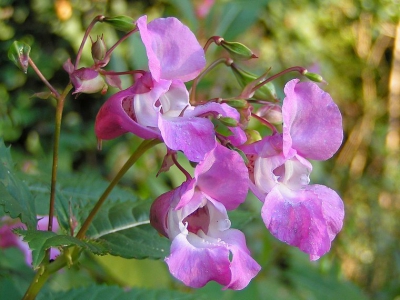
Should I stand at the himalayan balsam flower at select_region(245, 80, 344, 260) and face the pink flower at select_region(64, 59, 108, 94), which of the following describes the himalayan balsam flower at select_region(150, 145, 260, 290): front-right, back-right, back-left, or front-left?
front-left

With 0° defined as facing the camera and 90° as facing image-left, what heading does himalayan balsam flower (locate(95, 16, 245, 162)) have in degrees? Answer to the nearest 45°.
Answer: approximately 315°

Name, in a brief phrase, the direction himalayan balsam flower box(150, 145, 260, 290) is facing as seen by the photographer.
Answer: facing the viewer and to the right of the viewer

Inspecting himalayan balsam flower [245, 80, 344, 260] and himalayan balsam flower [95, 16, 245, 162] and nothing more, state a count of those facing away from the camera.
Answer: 0

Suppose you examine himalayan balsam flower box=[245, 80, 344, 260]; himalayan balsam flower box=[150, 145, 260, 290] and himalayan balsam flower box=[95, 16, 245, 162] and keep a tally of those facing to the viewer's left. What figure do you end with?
0
